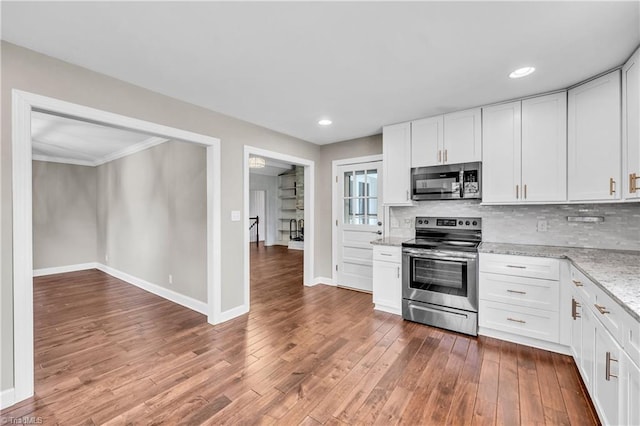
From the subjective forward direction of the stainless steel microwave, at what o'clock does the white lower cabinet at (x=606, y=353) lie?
The white lower cabinet is roughly at 11 o'clock from the stainless steel microwave.

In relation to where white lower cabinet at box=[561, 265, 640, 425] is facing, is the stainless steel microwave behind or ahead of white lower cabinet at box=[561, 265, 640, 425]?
ahead

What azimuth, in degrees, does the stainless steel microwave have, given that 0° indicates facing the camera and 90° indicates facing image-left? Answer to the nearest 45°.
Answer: approximately 0°

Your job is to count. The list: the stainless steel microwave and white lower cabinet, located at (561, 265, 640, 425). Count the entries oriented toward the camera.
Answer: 1

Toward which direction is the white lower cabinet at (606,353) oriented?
to the viewer's left

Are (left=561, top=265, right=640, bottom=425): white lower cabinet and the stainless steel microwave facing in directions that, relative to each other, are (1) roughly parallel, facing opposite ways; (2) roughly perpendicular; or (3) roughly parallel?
roughly perpendicular
